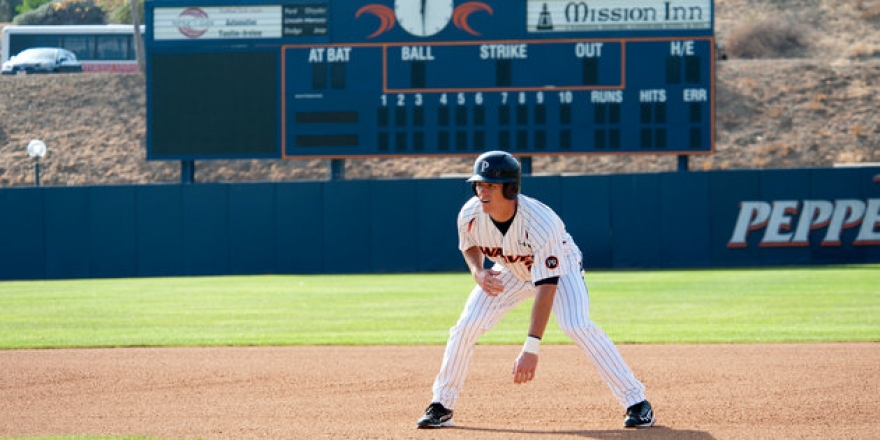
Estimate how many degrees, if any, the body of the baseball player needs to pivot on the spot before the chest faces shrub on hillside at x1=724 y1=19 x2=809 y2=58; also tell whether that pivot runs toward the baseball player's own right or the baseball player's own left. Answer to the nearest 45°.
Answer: approximately 135° to the baseball player's own right

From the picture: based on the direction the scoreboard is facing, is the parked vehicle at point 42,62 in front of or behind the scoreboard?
behind

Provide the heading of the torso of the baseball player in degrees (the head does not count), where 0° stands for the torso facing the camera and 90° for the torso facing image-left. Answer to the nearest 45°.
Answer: approximately 45°

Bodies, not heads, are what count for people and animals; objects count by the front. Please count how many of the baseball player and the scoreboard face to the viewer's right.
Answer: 0

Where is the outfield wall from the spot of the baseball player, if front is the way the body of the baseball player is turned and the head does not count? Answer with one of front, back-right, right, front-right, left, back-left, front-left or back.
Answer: back-right

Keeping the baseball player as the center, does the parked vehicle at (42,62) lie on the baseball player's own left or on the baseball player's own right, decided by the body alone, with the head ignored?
on the baseball player's own right

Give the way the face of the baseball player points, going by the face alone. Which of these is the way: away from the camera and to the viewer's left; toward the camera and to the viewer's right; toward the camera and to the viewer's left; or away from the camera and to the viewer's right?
toward the camera and to the viewer's left
